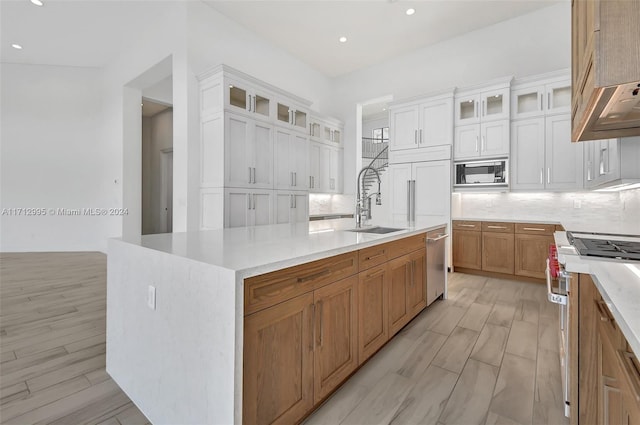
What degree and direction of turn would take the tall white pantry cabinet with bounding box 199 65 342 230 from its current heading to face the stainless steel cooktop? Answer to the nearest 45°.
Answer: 0° — it already faces it

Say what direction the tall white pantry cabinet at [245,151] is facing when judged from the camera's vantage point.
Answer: facing the viewer and to the right of the viewer

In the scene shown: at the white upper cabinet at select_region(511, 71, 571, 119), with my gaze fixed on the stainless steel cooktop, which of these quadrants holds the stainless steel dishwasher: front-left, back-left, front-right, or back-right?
front-right

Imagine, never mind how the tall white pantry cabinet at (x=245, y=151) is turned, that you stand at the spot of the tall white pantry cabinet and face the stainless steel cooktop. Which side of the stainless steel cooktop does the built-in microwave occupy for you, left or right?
left

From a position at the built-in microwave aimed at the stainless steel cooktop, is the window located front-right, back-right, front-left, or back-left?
back-right

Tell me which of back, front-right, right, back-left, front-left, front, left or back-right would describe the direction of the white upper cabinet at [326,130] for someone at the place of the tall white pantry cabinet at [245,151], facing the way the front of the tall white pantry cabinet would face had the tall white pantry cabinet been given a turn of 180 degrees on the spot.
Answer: right

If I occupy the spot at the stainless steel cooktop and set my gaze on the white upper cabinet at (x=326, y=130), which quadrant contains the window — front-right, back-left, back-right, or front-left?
front-right

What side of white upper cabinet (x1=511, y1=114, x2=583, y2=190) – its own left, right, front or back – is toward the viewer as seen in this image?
front

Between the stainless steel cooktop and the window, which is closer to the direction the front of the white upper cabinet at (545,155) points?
the stainless steel cooktop

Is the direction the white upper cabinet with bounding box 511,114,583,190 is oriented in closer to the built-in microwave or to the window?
the built-in microwave

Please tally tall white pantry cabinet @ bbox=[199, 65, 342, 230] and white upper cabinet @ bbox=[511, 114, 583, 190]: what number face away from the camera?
0

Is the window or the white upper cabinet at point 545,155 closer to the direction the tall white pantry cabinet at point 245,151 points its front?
the white upper cabinet
